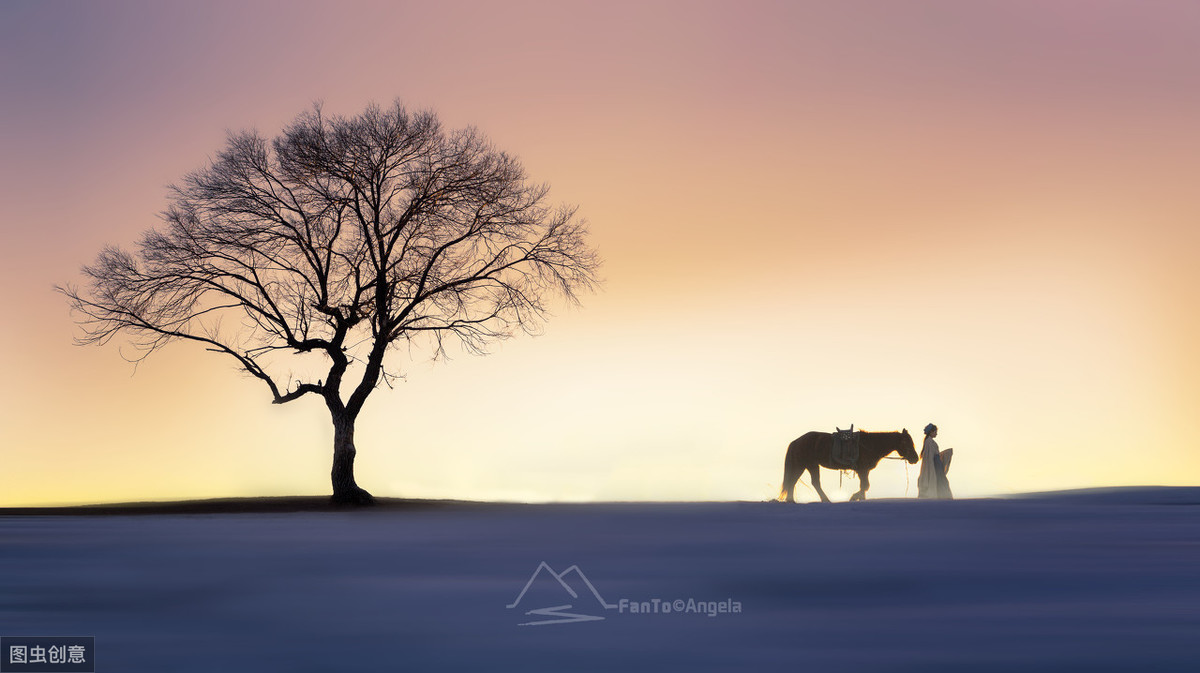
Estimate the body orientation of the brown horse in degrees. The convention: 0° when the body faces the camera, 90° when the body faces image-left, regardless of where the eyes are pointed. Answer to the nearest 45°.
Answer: approximately 270°

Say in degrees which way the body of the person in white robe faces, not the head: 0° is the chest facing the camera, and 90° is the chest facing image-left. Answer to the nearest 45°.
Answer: approximately 270°

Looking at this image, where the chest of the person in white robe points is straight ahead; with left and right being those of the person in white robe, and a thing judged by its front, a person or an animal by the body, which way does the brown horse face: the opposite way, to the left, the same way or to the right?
the same way

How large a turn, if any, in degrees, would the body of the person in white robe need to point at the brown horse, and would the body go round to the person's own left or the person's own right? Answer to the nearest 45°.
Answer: approximately 135° to the person's own left

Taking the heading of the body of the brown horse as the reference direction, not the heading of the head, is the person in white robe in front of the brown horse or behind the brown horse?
in front

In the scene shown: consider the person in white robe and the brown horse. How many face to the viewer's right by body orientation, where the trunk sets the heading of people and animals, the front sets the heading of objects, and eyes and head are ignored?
2
